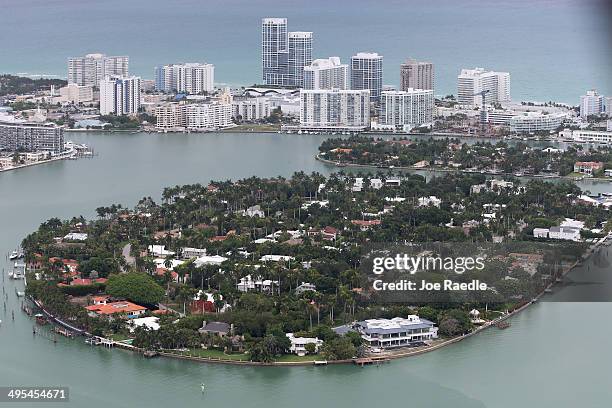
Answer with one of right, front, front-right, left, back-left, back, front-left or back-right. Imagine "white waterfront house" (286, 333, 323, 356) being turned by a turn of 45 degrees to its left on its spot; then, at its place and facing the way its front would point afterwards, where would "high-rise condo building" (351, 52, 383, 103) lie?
back-left

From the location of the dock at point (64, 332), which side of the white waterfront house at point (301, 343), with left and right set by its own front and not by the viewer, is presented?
right

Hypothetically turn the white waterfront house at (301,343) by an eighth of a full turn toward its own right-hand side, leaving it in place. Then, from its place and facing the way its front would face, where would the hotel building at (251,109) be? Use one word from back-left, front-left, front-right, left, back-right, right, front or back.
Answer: back-right

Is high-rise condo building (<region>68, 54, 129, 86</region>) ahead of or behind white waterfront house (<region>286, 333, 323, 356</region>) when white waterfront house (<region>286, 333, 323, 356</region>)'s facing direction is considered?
behind

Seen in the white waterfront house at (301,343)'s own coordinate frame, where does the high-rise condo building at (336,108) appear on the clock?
The high-rise condo building is roughly at 6 o'clock from the white waterfront house.

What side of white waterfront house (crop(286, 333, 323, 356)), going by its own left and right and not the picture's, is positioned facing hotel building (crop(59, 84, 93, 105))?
back

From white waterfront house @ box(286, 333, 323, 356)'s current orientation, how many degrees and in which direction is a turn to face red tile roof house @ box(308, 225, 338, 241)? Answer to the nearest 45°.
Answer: approximately 180°

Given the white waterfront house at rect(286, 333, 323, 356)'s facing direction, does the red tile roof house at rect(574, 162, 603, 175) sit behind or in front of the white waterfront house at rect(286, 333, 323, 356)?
behind

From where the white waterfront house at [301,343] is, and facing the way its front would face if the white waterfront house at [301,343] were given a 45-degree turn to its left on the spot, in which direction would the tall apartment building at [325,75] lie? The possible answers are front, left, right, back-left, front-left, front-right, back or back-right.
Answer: back-left

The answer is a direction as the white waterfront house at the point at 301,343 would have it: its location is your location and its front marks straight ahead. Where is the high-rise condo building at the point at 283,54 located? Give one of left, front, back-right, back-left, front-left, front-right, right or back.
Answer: back

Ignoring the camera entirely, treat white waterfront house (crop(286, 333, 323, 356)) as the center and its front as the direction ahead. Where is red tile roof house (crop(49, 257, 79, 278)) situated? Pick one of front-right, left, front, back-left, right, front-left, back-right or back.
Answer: back-right

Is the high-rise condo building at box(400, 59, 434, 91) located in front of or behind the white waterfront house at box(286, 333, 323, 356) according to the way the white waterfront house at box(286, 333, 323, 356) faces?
behind

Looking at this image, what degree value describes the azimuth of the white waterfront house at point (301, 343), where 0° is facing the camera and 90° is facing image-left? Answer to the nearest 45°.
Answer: approximately 0°
